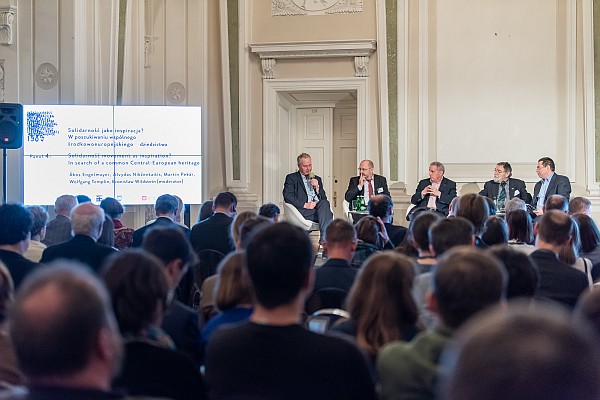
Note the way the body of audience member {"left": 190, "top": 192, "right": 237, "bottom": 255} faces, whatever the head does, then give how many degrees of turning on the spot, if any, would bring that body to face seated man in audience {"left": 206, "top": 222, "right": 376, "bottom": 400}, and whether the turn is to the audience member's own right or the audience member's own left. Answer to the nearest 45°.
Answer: approximately 135° to the audience member's own right

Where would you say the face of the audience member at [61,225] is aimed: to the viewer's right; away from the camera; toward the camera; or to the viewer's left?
away from the camera

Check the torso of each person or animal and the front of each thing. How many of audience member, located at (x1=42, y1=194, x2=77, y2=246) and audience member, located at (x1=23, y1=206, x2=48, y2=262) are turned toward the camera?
0

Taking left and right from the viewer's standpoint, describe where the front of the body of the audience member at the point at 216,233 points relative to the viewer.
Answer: facing away from the viewer and to the right of the viewer

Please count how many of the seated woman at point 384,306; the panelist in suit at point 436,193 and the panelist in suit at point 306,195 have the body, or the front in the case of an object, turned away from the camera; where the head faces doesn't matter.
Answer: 1

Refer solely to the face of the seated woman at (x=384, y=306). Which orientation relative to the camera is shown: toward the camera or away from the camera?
away from the camera

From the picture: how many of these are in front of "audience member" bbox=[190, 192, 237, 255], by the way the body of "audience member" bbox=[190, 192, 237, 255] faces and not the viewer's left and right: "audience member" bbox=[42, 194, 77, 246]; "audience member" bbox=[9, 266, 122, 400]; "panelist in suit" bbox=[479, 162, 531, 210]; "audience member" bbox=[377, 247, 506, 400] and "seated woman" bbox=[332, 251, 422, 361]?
1

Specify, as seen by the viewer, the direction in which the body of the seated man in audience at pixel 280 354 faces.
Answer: away from the camera

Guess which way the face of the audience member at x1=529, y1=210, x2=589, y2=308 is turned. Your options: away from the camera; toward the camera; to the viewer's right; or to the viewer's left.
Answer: away from the camera

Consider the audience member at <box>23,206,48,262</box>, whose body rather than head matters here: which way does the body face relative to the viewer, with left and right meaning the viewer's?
facing away from the viewer and to the right of the viewer

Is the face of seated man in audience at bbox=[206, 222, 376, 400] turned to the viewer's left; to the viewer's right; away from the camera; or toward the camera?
away from the camera

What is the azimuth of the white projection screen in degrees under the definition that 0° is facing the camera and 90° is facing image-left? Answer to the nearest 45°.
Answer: approximately 0°

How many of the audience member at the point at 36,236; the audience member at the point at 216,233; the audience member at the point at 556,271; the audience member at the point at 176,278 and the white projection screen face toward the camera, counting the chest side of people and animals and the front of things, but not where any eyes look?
1

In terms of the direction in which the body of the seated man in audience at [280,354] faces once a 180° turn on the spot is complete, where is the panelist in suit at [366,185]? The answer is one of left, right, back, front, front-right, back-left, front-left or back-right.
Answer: back

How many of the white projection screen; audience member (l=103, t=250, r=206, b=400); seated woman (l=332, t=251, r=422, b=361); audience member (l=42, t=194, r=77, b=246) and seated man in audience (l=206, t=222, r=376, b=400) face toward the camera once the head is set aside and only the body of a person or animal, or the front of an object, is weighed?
1

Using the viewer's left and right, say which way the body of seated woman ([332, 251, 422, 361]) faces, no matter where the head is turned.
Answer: facing away from the viewer

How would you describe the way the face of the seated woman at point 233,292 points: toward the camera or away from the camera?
away from the camera

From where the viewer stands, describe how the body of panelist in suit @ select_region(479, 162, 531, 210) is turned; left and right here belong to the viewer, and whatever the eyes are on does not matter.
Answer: facing the viewer

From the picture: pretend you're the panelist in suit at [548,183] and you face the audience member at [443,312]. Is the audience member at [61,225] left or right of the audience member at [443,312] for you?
right
